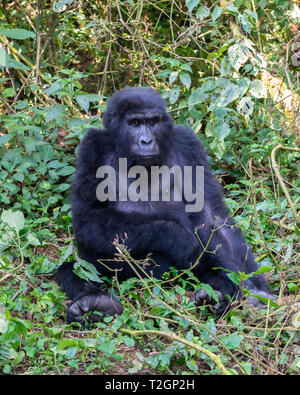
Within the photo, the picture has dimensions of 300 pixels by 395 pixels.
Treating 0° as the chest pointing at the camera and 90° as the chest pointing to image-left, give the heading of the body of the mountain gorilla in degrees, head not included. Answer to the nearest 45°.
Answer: approximately 0°

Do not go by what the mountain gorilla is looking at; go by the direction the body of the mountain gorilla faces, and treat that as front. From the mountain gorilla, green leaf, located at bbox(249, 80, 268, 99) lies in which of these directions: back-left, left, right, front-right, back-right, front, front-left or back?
back-left

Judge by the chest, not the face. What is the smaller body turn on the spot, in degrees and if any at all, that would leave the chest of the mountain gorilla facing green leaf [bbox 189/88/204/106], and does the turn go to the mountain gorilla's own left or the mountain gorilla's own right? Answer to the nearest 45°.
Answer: approximately 180°

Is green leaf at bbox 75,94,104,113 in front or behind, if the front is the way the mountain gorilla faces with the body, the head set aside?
behind

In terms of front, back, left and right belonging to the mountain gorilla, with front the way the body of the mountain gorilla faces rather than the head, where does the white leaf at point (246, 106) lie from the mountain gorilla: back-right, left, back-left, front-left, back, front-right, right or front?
back-left

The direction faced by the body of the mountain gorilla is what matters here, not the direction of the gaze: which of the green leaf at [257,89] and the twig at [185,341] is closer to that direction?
the twig

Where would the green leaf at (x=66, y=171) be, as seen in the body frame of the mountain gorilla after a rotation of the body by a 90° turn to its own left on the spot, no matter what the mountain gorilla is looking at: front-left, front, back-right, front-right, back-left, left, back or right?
back-left

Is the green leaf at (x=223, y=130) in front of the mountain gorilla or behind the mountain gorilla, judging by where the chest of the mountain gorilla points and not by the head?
behind

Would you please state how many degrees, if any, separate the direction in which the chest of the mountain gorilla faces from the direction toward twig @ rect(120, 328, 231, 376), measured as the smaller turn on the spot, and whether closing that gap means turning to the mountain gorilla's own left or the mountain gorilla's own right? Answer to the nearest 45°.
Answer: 0° — it already faces it

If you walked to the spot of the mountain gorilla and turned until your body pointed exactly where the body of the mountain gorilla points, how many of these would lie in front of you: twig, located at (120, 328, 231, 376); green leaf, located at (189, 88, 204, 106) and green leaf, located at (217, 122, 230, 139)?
1
